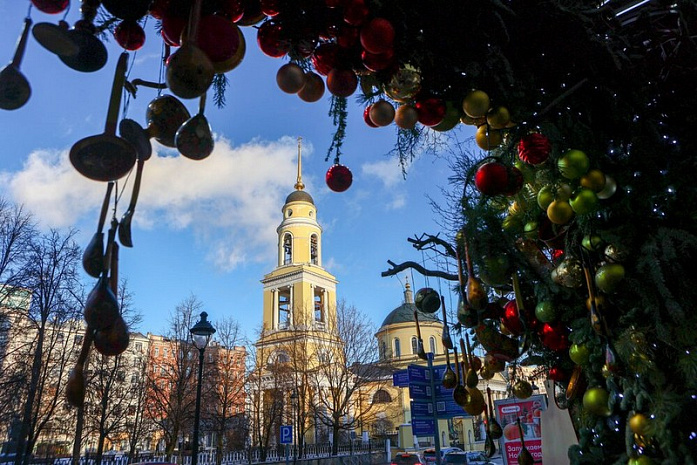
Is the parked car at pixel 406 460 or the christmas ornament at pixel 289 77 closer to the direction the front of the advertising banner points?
the christmas ornament

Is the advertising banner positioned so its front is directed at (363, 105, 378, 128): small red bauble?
yes

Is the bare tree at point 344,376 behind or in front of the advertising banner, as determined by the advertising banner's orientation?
behind

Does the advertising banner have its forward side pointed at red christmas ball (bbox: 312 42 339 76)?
yes

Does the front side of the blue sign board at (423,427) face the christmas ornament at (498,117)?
yes

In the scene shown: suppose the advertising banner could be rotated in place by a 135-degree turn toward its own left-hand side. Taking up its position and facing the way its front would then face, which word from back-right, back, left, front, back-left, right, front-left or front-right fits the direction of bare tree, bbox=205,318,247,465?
left

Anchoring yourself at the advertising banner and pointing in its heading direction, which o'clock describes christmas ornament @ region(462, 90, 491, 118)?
The christmas ornament is roughly at 12 o'clock from the advertising banner.

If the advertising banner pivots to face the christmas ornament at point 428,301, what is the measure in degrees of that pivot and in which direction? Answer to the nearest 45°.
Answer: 0° — it already faces it

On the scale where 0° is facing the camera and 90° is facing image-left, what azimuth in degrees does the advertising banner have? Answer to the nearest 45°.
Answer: approximately 0°

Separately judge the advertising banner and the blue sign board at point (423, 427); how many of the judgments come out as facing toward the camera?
2

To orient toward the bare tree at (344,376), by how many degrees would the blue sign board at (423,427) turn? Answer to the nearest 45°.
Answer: approximately 180°
